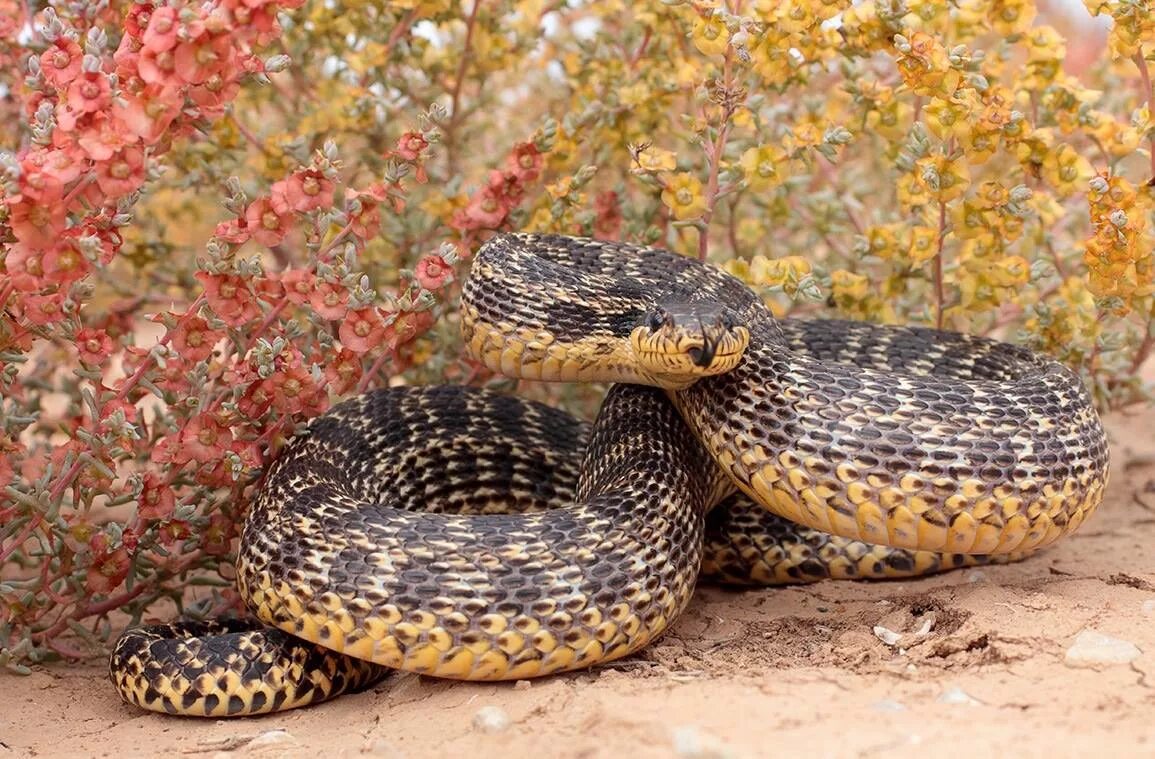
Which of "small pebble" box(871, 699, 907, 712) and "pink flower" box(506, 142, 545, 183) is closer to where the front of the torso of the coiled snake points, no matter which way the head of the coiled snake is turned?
the small pebble

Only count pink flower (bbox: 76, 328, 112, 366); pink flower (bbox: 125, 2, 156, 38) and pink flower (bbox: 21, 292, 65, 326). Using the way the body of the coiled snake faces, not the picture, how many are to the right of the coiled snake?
3

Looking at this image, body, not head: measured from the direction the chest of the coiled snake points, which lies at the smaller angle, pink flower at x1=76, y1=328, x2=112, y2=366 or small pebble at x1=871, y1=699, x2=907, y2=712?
the small pebble

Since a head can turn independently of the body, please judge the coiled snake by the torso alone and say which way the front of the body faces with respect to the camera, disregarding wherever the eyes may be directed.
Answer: toward the camera

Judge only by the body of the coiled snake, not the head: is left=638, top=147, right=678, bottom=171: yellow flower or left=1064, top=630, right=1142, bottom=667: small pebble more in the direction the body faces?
the small pebble

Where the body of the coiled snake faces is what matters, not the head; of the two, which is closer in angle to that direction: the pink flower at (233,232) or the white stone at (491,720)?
the white stone

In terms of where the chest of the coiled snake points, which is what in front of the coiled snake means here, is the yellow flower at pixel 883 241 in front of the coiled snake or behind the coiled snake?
behind

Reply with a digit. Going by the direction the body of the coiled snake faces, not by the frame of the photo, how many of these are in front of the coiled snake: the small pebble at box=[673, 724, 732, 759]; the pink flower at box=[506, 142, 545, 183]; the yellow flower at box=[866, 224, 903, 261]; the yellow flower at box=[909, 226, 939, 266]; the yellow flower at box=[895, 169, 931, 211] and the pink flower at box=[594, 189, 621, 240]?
1

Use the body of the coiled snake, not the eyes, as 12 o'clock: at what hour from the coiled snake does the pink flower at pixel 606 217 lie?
The pink flower is roughly at 6 o'clock from the coiled snake.

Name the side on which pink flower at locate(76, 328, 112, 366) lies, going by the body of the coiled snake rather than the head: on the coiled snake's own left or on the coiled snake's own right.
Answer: on the coiled snake's own right

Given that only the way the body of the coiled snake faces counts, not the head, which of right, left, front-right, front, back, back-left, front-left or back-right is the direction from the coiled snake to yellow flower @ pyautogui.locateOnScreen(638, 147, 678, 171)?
back

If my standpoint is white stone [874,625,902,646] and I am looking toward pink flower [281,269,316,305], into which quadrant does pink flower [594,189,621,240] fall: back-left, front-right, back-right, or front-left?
front-right
